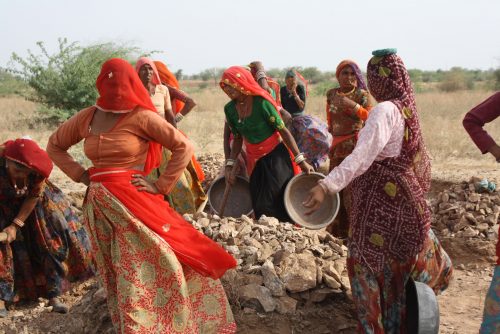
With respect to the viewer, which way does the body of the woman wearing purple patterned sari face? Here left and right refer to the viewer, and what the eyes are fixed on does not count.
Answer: facing away from the viewer and to the left of the viewer

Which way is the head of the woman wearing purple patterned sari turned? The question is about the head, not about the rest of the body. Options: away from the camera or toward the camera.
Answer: away from the camera

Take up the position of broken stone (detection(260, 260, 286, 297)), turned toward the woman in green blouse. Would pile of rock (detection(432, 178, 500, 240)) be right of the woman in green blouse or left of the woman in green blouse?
right
